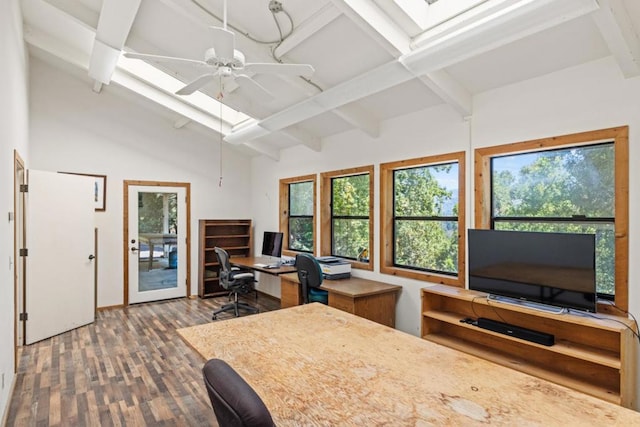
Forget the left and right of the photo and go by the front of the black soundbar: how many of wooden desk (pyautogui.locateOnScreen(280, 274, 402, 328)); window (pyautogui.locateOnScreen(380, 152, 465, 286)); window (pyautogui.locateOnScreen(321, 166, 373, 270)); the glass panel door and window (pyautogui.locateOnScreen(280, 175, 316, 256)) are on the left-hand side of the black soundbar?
0

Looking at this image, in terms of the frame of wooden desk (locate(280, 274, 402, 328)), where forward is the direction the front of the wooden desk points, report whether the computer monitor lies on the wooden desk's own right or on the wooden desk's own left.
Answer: on the wooden desk's own right

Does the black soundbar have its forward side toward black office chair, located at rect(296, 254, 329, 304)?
no

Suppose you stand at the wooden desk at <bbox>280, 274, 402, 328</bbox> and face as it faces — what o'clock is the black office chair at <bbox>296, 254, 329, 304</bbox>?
The black office chair is roughly at 2 o'clock from the wooden desk.

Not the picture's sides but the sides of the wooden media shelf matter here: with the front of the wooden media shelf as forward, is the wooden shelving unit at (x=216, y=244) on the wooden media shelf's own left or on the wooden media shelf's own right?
on the wooden media shelf's own right

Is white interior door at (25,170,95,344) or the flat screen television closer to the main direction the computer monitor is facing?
the white interior door

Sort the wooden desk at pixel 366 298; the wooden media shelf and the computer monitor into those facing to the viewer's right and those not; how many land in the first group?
0

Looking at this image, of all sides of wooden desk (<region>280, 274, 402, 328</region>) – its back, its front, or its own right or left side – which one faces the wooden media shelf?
left

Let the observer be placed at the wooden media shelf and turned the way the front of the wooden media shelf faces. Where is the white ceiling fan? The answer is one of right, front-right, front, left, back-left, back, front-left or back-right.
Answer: front

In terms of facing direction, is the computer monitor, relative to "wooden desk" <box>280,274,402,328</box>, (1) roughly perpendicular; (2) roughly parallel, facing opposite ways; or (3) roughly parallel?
roughly parallel

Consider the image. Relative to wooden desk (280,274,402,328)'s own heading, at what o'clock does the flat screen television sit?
The flat screen television is roughly at 9 o'clock from the wooden desk.

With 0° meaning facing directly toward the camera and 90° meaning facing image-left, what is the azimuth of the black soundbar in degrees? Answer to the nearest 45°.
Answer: approximately 45°

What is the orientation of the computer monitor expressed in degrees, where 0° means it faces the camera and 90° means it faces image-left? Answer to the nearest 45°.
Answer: approximately 45°

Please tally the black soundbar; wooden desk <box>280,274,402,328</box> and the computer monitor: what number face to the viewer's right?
0

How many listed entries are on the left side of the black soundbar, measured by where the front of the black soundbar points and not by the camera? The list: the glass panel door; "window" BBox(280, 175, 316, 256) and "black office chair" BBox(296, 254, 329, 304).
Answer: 0

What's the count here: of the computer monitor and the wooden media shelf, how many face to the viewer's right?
0
